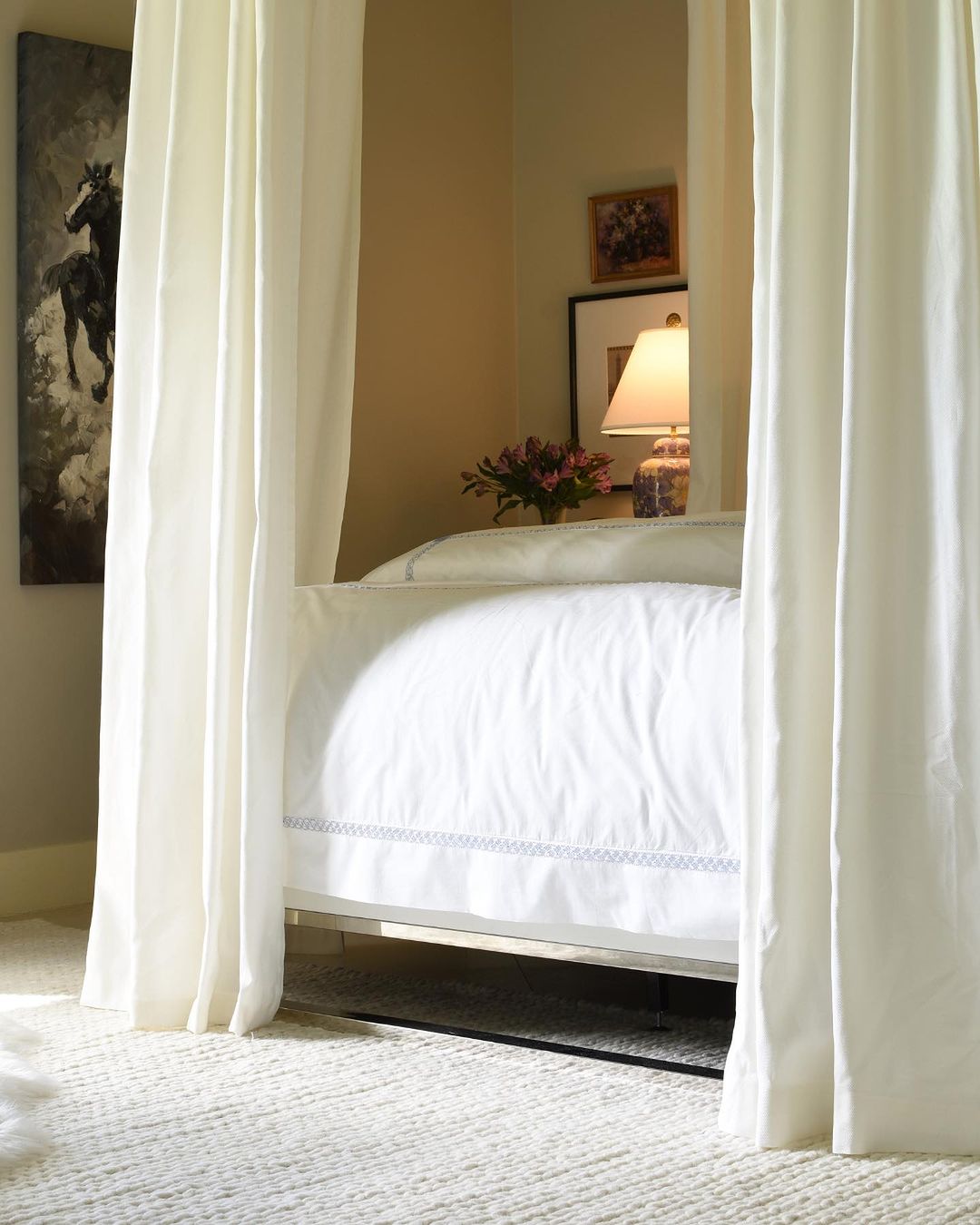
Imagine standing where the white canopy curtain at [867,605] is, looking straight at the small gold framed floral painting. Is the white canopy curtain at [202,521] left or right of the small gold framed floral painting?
left

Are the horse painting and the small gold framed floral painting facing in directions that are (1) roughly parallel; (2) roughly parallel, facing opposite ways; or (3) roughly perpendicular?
roughly perpendicular

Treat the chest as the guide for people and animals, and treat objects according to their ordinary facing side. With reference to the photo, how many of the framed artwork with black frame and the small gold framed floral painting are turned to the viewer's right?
0

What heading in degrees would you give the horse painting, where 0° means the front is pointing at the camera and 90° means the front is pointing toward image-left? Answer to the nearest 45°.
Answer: approximately 315°

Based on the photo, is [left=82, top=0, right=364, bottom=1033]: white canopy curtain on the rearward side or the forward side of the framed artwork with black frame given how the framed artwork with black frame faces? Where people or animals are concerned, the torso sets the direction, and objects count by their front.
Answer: on the forward side

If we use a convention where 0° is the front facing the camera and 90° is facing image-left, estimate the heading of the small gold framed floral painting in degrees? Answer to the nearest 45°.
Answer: approximately 45°

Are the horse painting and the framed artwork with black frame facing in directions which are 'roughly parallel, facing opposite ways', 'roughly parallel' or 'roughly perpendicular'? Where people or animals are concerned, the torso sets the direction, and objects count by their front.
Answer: roughly perpendicular

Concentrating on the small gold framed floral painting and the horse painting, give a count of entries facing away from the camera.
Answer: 0

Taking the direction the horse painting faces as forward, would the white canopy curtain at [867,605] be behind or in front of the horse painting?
in front

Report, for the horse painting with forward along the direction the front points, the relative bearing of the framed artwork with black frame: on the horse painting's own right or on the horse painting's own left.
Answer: on the horse painting's own left

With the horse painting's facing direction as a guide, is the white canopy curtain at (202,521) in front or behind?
in front
